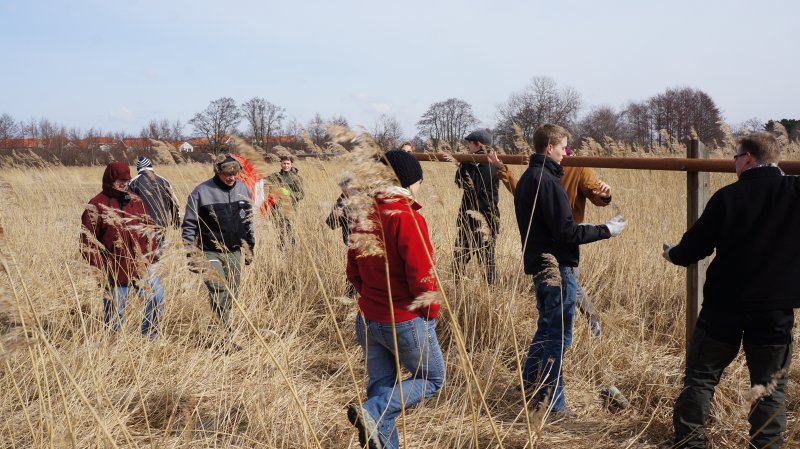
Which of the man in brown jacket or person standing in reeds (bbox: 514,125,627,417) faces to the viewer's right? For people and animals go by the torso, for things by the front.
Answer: the person standing in reeds

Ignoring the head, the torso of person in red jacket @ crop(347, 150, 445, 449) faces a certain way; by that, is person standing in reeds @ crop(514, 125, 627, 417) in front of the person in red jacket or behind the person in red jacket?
in front

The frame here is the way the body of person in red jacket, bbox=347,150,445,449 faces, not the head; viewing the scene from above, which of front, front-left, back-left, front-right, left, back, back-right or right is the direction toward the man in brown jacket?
front

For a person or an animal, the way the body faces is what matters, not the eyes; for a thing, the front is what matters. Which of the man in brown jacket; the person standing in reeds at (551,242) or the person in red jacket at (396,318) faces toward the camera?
the man in brown jacket

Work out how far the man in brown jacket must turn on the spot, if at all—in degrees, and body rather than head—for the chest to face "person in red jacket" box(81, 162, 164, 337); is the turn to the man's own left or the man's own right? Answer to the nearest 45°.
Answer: approximately 90° to the man's own right

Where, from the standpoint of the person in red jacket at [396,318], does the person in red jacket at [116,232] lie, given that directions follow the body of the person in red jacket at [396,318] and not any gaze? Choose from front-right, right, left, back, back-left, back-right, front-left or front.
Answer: left

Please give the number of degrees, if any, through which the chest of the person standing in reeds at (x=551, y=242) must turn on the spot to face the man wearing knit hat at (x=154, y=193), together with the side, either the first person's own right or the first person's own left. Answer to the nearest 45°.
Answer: approximately 135° to the first person's own left

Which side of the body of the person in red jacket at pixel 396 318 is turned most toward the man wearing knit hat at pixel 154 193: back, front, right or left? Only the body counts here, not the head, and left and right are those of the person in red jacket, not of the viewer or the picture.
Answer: left

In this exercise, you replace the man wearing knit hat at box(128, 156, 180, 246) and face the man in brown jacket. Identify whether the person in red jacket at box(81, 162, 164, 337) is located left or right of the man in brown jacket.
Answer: right

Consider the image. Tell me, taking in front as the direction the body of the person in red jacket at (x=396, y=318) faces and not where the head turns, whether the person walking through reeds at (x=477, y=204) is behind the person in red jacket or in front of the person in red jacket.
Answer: in front

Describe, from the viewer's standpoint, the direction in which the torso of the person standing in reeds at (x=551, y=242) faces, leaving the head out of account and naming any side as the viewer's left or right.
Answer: facing to the right of the viewer

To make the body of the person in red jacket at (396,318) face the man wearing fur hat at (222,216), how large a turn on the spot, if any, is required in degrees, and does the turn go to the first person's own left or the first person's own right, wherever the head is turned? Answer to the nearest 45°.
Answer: approximately 90° to the first person's own left

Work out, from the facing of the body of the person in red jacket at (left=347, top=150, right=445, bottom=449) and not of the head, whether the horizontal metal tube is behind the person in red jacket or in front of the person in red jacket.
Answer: in front

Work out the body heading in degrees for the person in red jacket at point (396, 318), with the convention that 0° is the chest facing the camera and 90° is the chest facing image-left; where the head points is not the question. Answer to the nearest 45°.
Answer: approximately 225°

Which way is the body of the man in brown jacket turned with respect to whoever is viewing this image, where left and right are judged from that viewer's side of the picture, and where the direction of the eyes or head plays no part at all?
facing the viewer
